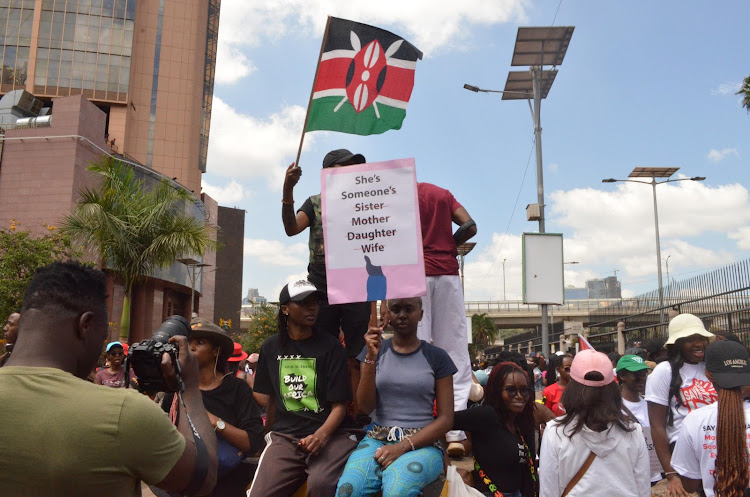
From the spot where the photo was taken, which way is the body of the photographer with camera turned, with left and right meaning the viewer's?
facing away from the viewer and to the right of the viewer

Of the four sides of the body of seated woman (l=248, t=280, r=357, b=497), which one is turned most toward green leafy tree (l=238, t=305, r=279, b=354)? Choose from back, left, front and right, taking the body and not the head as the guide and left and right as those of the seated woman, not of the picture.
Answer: back

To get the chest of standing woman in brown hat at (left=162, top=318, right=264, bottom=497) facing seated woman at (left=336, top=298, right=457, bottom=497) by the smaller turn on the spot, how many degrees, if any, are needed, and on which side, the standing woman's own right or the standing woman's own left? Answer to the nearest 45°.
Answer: approximately 90° to the standing woman's own left

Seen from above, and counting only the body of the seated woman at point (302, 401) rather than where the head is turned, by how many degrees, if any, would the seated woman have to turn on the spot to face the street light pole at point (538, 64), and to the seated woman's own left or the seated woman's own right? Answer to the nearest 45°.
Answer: approximately 135° to the seated woman's own left

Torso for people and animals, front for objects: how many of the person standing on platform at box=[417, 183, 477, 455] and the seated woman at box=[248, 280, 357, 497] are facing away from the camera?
1

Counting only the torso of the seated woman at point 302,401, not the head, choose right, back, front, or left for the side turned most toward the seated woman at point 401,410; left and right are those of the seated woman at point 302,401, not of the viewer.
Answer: left

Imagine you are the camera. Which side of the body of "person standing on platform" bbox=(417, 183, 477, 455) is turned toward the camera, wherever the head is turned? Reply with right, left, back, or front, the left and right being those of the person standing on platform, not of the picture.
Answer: back

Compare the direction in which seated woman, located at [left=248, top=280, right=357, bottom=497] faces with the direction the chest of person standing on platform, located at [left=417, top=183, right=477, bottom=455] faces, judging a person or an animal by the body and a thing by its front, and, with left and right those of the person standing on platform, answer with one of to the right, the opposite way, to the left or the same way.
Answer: the opposite way

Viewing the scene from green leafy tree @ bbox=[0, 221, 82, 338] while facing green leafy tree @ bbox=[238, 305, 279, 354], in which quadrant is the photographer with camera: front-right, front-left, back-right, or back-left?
back-right

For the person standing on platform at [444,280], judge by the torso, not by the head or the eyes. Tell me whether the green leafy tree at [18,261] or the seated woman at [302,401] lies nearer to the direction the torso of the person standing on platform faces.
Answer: the green leafy tree

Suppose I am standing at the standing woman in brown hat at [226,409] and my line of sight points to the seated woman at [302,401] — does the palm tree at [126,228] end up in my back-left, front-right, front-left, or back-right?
back-left
